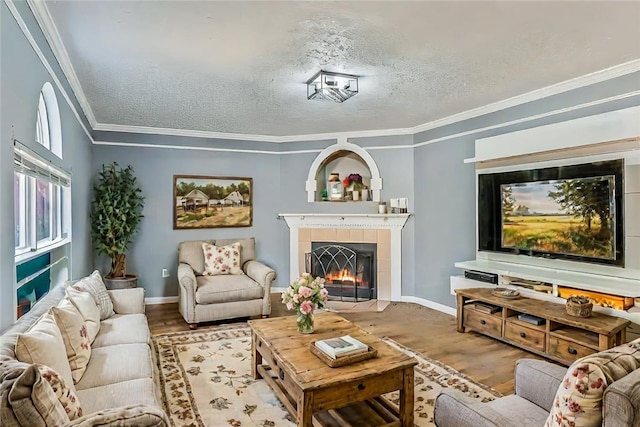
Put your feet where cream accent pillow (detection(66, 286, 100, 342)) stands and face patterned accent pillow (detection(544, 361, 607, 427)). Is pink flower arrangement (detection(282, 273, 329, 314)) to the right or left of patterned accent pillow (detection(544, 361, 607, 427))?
left

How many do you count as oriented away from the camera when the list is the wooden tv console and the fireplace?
0

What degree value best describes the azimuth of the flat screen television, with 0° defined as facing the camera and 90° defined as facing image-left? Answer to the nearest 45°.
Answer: approximately 45°

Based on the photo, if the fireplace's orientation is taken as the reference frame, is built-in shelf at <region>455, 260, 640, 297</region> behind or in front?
in front

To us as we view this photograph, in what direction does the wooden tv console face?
facing the viewer and to the left of the viewer

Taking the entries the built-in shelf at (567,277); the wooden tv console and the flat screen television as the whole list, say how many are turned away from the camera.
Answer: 0

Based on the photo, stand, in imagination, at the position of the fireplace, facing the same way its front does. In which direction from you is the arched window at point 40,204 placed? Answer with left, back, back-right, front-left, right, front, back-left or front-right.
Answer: front-right

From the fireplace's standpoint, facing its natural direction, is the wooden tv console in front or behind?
in front

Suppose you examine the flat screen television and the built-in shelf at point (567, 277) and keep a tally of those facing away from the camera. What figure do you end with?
0

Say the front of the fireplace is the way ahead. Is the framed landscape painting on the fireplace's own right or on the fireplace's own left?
on the fireplace's own right

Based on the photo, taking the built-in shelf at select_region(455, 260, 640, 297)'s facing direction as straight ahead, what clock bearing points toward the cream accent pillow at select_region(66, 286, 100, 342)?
The cream accent pillow is roughly at 12 o'clock from the built-in shelf.

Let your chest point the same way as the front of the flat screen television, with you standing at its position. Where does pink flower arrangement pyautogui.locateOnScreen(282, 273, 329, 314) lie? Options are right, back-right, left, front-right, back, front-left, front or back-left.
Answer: front

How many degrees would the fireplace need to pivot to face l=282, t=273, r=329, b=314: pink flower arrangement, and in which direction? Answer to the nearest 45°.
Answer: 0° — it already faces it

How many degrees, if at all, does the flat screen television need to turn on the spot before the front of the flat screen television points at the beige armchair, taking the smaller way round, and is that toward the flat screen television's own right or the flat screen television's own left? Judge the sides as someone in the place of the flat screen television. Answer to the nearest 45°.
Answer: approximately 45° to the flat screen television's own right

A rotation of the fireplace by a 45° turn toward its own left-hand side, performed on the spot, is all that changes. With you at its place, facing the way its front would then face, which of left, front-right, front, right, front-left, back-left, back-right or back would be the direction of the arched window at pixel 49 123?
right

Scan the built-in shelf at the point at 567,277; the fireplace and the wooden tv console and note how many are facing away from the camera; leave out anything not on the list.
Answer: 0

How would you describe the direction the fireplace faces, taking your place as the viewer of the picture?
facing the viewer

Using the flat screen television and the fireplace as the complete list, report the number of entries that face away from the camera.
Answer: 0
